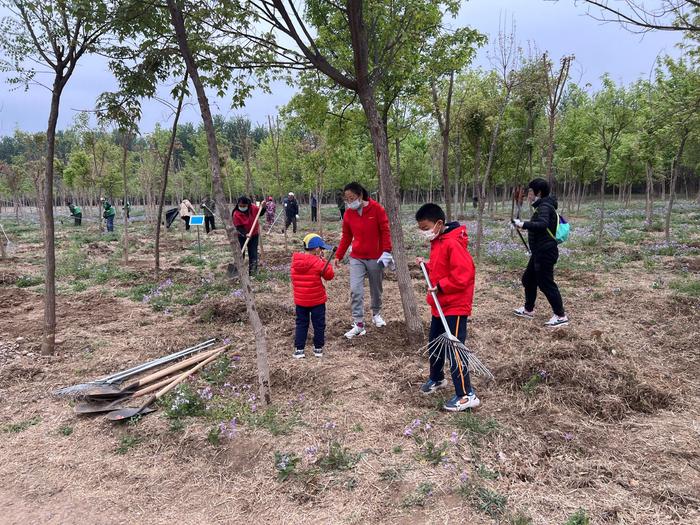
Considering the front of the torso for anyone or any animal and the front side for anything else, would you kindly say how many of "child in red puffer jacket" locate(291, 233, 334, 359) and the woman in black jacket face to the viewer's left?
1

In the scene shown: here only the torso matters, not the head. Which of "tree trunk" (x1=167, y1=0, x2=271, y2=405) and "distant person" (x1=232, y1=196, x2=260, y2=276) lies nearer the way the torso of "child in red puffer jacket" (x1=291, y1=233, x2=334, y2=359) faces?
the distant person

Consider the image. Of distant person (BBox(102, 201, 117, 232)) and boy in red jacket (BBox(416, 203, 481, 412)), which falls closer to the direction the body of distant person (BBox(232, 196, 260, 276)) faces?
the boy in red jacket

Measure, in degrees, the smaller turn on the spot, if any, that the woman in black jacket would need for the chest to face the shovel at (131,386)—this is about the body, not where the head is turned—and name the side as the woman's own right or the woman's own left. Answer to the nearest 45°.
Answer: approximately 45° to the woman's own left

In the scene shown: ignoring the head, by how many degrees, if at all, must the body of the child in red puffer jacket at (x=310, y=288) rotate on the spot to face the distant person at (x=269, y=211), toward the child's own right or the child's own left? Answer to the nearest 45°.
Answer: approximately 45° to the child's own left

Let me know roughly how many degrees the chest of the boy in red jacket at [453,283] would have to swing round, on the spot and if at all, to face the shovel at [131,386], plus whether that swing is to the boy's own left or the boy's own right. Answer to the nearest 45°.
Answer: approximately 45° to the boy's own right

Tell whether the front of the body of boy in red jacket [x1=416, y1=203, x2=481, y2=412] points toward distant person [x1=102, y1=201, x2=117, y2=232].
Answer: no

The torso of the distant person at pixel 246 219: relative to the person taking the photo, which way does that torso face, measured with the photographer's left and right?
facing the viewer and to the left of the viewer

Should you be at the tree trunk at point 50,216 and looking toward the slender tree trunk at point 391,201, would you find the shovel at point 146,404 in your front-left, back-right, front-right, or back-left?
front-right

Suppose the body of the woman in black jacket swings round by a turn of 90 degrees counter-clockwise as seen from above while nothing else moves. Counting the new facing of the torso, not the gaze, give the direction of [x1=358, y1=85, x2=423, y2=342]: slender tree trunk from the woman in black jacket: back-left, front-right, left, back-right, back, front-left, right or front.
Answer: front-right

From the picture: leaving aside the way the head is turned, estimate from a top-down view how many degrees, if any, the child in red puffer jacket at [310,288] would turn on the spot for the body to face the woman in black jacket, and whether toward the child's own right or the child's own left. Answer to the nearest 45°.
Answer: approximately 45° to the child's own right

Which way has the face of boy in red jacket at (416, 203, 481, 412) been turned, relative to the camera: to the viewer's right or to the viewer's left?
to the viewer's left

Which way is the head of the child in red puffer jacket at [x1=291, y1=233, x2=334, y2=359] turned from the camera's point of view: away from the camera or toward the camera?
away from the camera
